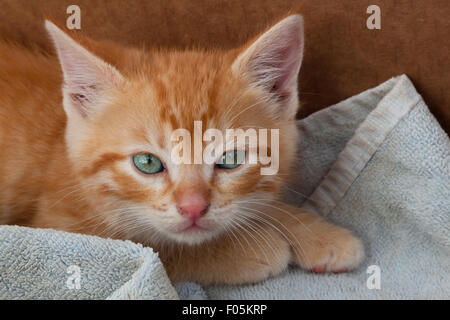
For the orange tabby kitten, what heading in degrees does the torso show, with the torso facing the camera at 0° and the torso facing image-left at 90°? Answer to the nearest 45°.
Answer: approximately 315°
